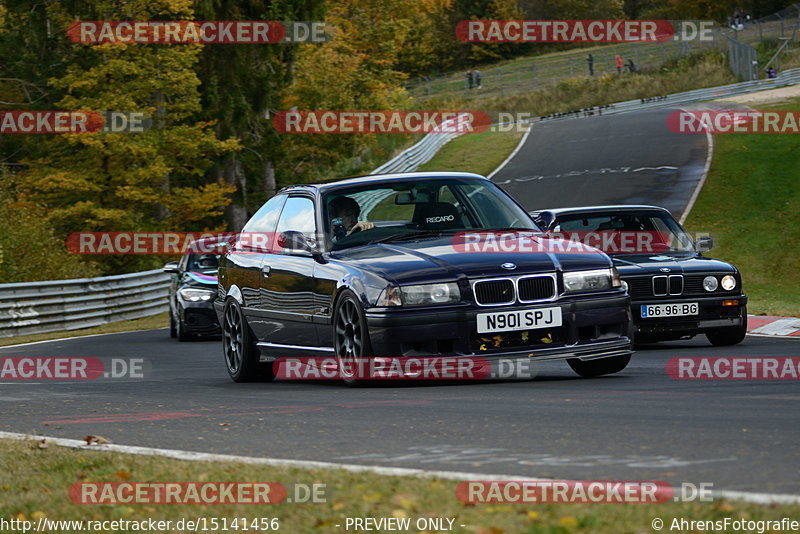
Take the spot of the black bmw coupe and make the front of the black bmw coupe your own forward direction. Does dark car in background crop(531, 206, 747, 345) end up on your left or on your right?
on your left

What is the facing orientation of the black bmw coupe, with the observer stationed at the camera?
facing the viewer and to the right of the viewer

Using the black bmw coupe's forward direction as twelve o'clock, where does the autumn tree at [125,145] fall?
The autumn tree is roughly at 7 o'clock from the black bmw coupe.

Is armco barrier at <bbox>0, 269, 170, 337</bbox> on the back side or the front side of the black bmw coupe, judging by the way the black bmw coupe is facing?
on the back side

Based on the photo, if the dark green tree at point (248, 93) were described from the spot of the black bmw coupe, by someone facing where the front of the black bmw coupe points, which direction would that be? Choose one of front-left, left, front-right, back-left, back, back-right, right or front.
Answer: back-left

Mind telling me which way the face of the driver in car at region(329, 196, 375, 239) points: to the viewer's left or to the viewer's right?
to the viewer's right
